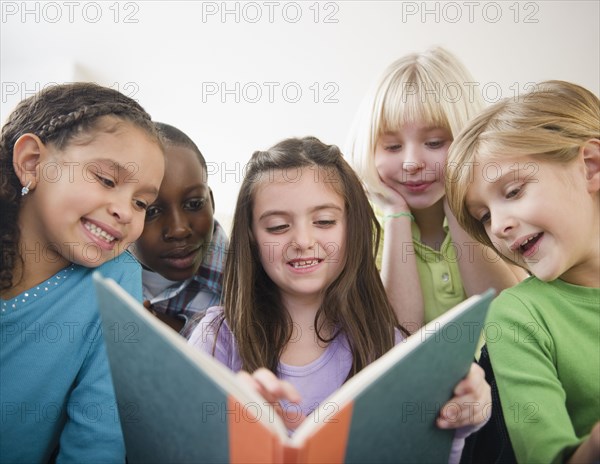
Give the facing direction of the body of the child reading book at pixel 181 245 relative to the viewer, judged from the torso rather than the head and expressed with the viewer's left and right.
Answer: facing the viewer

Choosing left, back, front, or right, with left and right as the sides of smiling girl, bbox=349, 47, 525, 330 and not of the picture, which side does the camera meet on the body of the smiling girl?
front

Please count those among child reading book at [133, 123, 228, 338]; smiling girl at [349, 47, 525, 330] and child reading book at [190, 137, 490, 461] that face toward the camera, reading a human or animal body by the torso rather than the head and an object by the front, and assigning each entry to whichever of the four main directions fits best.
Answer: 3

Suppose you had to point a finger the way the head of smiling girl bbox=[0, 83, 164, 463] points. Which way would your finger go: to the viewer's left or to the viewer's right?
to the viewer's right

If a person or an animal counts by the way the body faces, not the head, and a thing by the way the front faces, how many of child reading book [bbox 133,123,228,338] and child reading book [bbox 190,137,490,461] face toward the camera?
2

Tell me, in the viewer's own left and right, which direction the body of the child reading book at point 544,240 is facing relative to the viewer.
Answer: facing the viewer and to the left of the viewer
